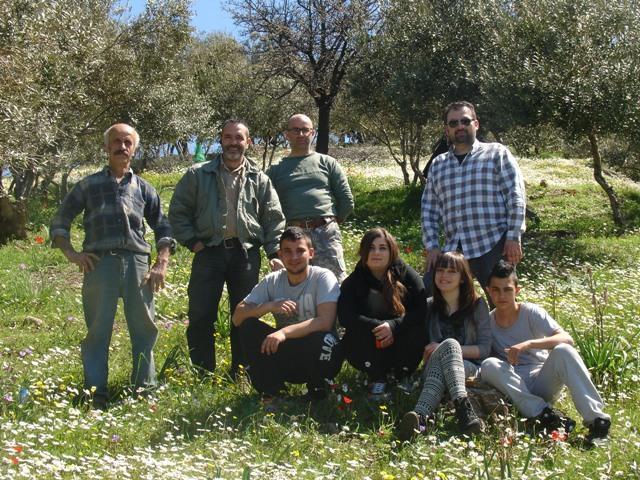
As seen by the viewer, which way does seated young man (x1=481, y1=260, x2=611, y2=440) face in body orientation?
toward the camera

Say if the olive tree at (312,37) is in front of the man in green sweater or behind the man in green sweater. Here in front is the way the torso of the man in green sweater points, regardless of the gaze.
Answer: behind

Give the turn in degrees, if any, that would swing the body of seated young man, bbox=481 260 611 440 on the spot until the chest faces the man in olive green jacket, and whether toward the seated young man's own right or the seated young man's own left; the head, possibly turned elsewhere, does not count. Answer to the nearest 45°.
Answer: approximately 90° to the seated young man's own right

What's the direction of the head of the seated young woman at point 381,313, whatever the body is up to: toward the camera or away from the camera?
toward the camera

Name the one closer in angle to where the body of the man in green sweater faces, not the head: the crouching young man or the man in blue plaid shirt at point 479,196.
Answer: the crouching young man

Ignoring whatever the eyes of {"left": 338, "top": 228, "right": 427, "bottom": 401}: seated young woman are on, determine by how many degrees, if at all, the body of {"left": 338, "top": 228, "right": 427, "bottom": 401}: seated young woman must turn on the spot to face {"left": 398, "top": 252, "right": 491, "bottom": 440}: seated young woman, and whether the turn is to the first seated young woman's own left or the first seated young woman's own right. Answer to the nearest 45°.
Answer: approximately 90° to the first seated young woman's own left

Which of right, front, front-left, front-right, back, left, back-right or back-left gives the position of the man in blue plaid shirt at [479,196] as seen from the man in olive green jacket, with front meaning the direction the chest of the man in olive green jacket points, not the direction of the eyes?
left

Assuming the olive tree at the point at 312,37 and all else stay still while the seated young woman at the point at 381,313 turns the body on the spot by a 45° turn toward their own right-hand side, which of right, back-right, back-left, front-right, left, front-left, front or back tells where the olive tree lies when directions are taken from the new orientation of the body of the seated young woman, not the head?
back-right

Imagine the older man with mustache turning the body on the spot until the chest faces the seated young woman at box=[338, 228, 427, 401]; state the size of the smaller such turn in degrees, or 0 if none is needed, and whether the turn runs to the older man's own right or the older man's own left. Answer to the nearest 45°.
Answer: approximately 90° to the older man's own left

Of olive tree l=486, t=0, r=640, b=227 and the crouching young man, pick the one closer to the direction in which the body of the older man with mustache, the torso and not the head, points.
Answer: the crouching young man

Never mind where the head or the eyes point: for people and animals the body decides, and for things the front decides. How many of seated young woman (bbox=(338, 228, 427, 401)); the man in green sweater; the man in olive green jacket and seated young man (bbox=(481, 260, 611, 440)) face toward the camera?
4

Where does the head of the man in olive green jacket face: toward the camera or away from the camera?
toward the camera

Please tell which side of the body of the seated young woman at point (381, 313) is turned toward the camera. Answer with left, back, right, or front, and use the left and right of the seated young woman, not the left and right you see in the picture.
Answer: front

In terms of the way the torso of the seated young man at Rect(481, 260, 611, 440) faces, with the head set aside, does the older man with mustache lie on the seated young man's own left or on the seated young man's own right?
on the seated young man's own right

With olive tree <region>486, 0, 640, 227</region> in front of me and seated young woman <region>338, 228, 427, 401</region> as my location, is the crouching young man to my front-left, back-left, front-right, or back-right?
back-left

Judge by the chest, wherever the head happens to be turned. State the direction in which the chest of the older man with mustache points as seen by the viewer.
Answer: toward the camera

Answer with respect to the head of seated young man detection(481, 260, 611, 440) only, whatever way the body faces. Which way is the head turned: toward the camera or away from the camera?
toward the camera
